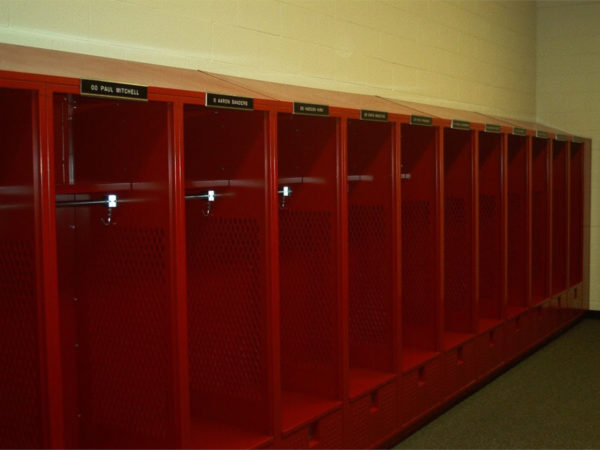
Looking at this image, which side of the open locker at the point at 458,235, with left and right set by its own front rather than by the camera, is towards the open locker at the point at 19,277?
right

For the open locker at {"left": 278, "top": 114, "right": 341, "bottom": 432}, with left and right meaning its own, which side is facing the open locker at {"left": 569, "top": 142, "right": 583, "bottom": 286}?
left

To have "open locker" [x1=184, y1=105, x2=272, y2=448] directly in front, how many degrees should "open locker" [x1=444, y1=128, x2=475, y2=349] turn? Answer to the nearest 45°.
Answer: approximately 90° to its right

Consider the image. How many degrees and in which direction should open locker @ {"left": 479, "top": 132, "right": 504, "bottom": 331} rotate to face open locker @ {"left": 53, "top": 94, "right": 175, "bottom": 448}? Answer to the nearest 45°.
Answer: approximately 90° to its right

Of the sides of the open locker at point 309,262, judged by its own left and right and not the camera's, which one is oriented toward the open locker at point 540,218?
left

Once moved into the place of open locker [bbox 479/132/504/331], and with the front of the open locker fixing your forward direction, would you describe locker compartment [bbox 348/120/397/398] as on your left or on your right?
on your right

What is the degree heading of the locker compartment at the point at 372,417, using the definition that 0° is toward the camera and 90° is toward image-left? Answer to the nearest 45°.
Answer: approximately 315°

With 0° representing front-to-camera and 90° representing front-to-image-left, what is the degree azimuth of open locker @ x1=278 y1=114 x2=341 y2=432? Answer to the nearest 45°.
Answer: approximately 315°

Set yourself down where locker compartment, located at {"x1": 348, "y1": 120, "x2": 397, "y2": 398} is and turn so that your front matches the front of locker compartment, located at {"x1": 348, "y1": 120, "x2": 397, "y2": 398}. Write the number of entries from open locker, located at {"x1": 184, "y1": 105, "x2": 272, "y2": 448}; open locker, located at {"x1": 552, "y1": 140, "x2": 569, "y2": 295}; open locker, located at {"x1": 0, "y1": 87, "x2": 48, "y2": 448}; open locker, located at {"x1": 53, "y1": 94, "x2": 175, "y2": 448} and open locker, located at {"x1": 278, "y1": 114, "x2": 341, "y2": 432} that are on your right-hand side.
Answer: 4

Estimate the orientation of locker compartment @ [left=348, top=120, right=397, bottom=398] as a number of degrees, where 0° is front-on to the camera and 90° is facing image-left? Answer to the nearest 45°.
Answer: approximately 315°

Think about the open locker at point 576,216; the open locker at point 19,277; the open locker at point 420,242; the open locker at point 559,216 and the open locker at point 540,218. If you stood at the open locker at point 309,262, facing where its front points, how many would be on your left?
4

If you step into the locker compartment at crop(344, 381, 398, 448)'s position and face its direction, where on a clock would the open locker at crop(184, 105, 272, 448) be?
The open locker is roughly at 3 o'clock from the locker compartment.
